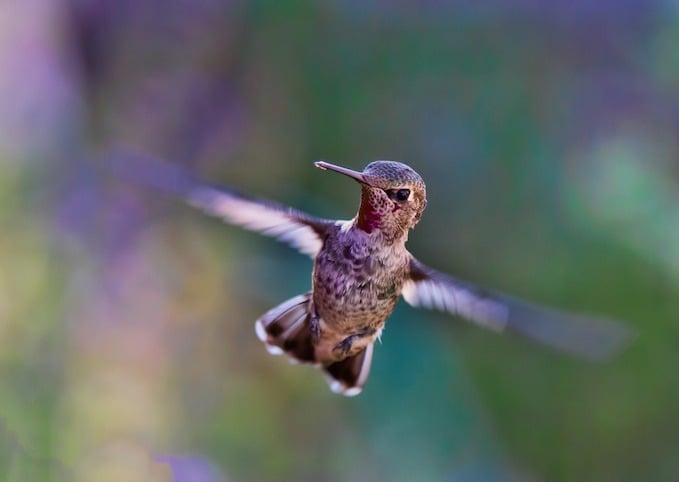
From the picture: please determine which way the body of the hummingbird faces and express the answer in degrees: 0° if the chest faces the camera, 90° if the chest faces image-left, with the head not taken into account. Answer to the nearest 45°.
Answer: approximately 0°
